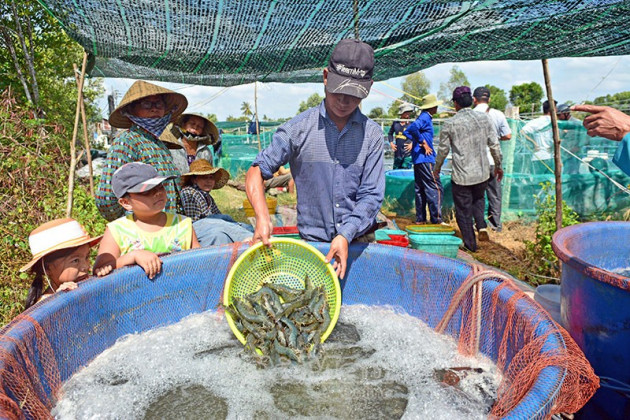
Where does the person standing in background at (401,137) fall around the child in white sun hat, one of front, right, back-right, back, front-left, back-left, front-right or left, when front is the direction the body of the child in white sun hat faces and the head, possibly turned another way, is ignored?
left

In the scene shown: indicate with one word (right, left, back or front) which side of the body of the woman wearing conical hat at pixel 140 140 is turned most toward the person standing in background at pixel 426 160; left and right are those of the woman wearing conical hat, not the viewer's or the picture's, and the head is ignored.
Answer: left

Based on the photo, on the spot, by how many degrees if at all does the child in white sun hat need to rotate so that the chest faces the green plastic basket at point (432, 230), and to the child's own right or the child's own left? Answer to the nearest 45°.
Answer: approximately 45° to the child's own left

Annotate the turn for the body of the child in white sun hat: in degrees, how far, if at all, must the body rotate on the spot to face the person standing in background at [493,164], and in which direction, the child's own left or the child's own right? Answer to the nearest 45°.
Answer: approximately 45° to the child's own left

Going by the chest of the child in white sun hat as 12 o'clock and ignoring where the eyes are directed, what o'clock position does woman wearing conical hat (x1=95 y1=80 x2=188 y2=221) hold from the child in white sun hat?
The woman wearing conical hat is roughly at 9 o'clock from the child in white sun hat.

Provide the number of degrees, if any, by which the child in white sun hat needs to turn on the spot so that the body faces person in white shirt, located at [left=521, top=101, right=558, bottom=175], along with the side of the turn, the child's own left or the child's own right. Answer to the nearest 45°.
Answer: approximately 45° to the child's own left

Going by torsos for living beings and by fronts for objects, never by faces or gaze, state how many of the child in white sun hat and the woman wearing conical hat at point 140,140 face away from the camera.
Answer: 0

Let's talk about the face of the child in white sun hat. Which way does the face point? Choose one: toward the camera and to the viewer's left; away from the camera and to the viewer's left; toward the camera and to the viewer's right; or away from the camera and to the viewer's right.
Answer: toward the camera and to the viewer's right

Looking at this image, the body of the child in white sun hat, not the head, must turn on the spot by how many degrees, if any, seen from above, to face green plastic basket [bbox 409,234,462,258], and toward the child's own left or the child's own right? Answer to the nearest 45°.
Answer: approximately 45° to the child's own left

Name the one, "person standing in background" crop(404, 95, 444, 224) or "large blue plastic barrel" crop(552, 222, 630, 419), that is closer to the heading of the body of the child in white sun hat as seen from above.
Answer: the large blue plastic barrel

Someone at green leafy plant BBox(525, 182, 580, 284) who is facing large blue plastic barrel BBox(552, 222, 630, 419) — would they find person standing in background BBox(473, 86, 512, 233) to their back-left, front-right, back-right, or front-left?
back-right

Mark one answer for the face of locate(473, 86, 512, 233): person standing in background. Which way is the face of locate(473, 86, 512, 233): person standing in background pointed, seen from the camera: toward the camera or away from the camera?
away from the camera

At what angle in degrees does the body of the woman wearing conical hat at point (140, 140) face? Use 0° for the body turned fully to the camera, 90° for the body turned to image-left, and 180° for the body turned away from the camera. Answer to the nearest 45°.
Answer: approximately 315°

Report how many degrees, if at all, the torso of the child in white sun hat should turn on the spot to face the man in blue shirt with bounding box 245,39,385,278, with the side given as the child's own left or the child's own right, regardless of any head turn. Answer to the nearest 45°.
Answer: approximately 45° to the child's own left
